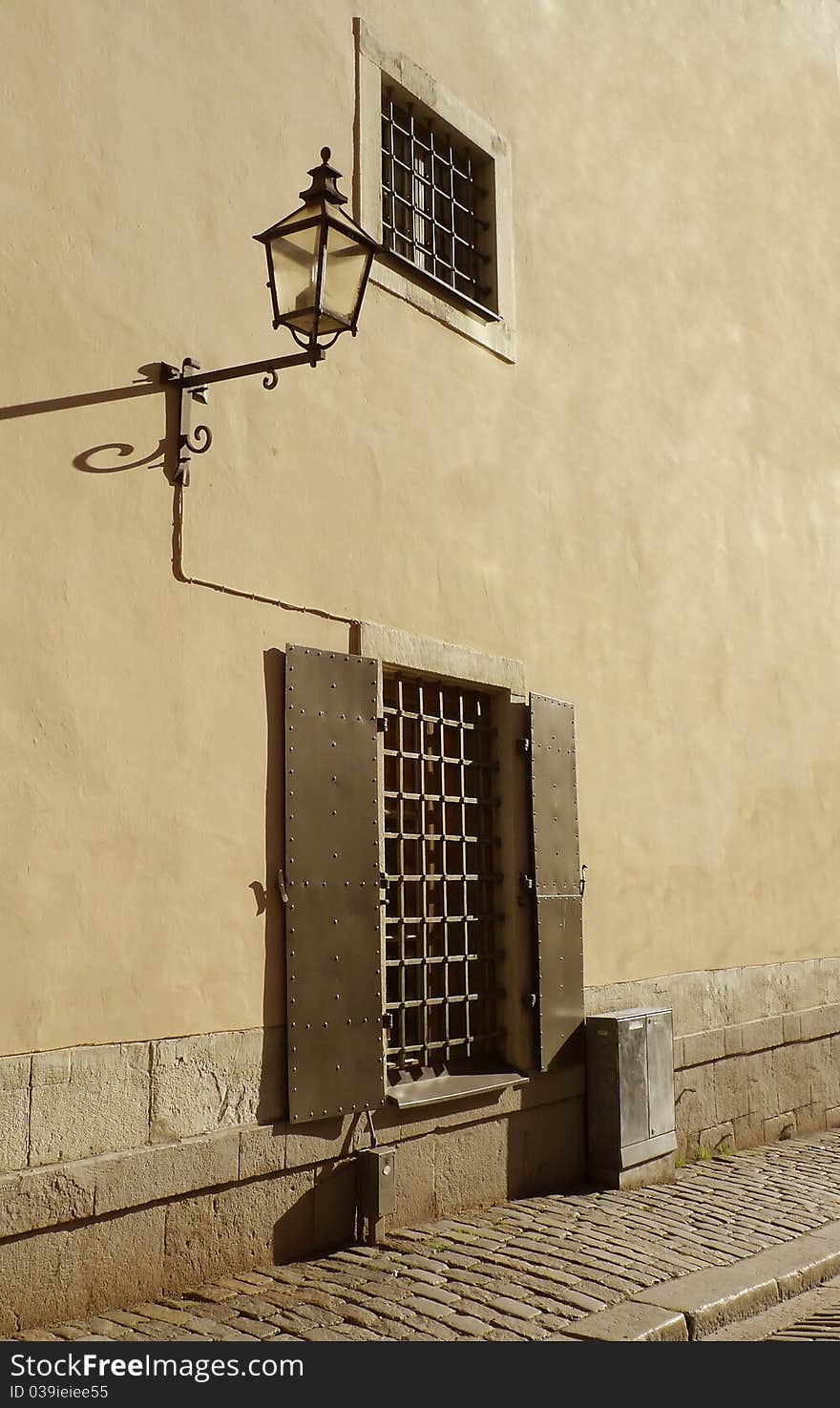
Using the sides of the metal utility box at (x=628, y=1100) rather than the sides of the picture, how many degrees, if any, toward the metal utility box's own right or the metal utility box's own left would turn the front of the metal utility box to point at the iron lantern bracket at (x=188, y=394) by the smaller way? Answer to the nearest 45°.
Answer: approximately 90° to the metal utility box's own right

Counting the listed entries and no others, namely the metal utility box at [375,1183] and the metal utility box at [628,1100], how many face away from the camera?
0

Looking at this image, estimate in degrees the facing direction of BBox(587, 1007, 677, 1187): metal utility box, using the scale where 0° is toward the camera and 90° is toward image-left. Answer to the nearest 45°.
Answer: approximately 315°

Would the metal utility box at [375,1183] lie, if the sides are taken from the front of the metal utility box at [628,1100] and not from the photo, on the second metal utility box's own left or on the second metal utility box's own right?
on the second metal utility box's own right

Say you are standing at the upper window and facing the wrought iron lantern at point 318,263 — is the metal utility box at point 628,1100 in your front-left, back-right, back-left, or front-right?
back-left

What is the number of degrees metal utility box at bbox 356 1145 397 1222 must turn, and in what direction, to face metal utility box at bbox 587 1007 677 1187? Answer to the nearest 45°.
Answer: approximately 90° to its left

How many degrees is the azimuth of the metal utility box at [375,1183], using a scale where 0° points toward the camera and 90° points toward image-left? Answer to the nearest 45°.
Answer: approximately 315°
